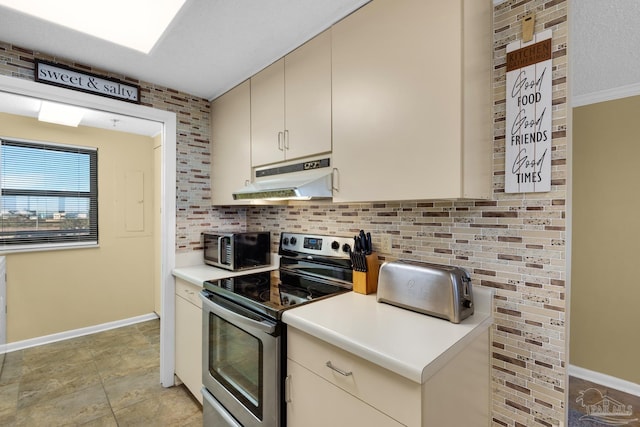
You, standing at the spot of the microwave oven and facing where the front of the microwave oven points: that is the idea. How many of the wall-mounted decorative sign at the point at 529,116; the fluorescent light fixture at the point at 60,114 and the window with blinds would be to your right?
2

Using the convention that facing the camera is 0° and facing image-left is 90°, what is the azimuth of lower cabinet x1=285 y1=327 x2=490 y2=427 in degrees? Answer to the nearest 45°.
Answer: approximately 45°

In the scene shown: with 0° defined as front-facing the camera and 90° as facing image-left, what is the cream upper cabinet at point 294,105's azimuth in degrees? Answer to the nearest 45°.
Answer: approximately 45°

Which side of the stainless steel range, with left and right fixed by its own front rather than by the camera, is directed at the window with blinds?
right

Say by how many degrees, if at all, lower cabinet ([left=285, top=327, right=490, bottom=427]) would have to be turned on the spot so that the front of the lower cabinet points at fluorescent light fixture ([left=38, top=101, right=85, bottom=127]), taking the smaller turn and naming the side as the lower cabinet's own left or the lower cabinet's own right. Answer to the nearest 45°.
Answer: approximately 45° to the lower cabinet's own right
